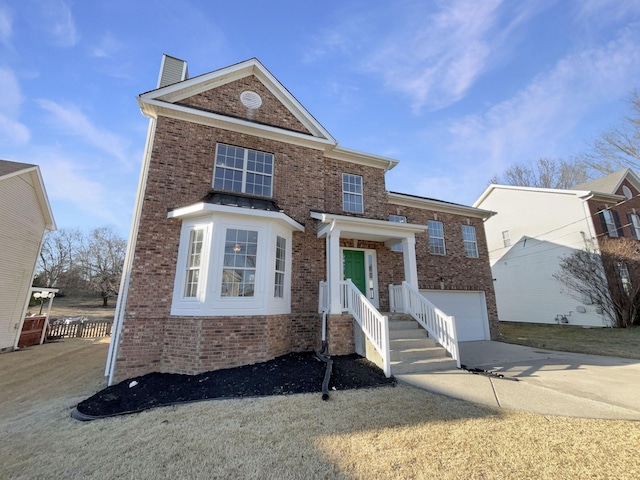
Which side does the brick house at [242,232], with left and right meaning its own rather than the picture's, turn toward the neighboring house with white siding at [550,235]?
left

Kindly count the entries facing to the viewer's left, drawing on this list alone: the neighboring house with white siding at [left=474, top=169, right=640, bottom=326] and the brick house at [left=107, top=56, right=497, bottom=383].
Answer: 0

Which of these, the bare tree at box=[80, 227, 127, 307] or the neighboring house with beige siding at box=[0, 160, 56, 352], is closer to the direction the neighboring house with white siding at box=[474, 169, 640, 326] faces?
the neighboring house with beige siding

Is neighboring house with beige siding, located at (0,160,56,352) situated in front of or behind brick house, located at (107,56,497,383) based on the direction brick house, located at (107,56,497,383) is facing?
behind

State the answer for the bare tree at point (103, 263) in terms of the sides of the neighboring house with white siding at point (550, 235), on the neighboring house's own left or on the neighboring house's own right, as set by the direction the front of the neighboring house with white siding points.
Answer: on the neighboring house's own right

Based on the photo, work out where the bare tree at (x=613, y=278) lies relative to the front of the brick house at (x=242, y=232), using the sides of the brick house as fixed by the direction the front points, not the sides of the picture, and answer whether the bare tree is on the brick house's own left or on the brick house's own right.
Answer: on the brick house's own left

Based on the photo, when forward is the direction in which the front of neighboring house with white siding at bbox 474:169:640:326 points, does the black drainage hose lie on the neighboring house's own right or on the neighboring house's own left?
on the neighboring house's own right

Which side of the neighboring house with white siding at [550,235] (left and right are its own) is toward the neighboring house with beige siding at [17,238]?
right

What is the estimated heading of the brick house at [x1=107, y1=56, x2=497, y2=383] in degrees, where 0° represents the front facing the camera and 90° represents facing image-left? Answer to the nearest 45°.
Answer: approximately 315°

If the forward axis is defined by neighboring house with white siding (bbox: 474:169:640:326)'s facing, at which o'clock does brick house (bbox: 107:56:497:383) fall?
The brick house is roughly at 2 o'clock from the neighboring house with white siding.
